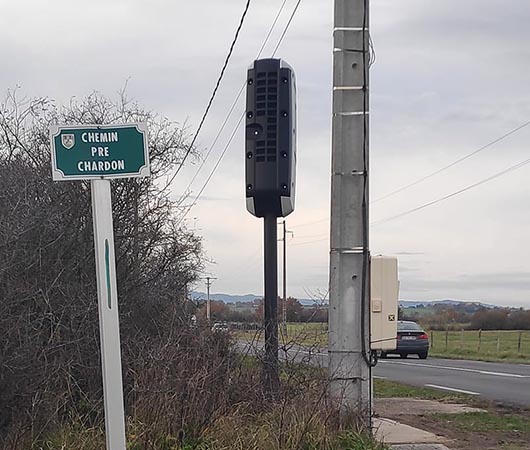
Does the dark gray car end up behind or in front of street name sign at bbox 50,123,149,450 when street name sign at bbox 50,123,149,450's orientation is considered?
behind

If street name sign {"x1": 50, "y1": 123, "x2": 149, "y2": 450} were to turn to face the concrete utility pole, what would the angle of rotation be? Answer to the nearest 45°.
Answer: approximately 135° to its left

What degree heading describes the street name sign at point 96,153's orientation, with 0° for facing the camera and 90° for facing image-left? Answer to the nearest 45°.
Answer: approximately 0°
